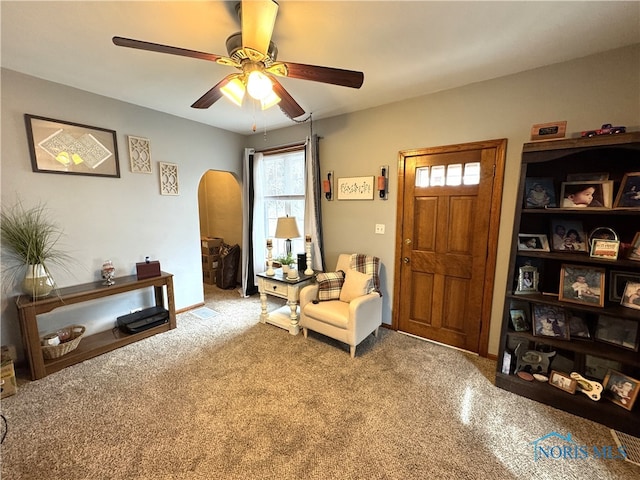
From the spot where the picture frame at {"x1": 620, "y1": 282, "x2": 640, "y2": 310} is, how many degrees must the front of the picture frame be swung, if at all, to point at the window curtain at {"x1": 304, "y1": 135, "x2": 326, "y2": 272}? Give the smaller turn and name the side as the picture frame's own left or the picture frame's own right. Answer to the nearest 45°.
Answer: approximately 45° to the picture frame's own right

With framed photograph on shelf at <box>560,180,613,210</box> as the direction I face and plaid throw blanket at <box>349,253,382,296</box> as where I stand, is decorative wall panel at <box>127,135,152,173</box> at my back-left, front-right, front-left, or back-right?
back-right

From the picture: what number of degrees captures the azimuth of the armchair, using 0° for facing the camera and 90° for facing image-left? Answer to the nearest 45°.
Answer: approximately 45°

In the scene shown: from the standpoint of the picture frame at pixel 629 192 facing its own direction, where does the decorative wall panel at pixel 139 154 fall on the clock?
the decorative wall panel at pixel 139 154 is roughly at 2 o'clock from the picture frame at pixel 629 192.
